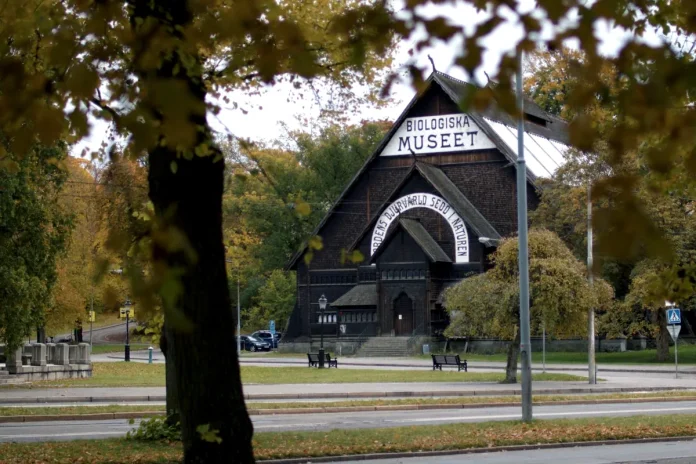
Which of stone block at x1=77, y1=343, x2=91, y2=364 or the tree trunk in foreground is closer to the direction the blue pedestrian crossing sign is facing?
the tree trunk in foreground

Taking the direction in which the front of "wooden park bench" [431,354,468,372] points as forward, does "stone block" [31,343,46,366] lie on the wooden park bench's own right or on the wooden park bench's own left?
on the wooden park bench's own right

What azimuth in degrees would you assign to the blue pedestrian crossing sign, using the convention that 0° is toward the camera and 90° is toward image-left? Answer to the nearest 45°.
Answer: approximately 0°

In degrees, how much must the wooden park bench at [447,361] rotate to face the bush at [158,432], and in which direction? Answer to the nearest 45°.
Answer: approximately 45° to its right

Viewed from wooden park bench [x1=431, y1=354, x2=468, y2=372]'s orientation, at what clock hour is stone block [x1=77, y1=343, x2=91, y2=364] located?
The stone block is roughly at 4 o'clock from the wooden park bench.

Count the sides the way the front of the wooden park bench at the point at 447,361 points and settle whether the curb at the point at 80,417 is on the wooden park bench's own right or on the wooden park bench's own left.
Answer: on the wooden park bench's own right
